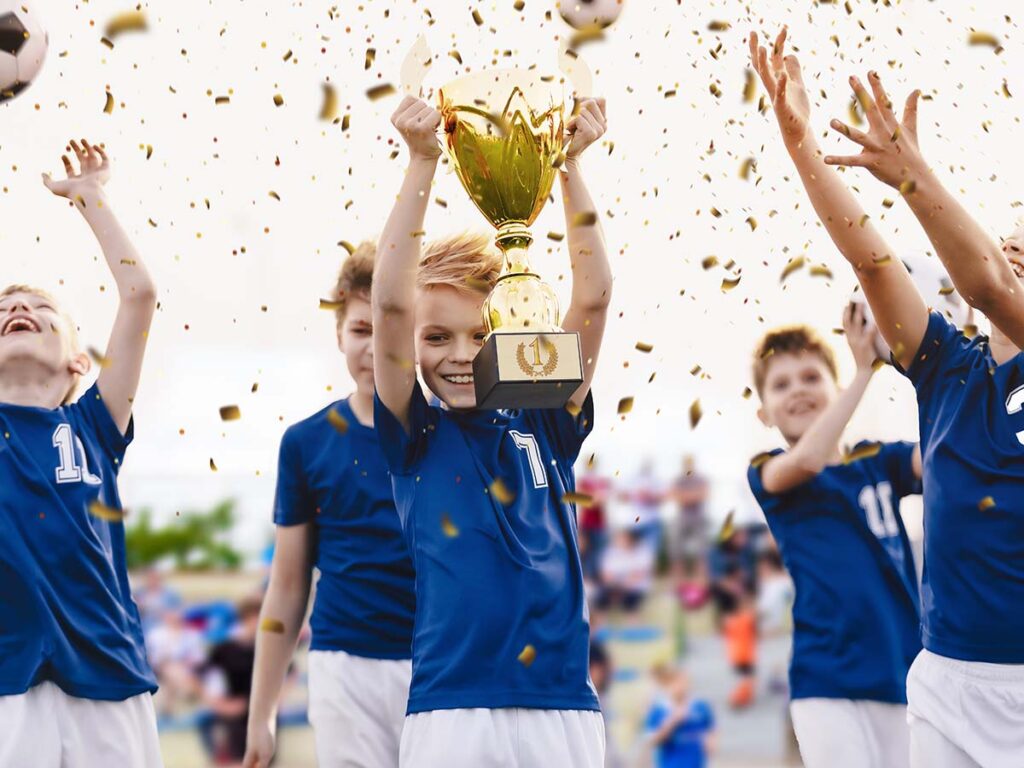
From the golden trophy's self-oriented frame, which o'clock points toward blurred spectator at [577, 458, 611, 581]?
The blurred spectator is roughly at 6 o'clock from the golden trophy.

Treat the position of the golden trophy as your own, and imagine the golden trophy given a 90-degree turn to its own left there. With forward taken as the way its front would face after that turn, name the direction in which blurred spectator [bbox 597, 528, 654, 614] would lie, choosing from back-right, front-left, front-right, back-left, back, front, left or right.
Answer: left

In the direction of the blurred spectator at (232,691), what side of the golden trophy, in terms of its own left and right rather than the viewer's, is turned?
back

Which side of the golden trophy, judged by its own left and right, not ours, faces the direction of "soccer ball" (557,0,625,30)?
back

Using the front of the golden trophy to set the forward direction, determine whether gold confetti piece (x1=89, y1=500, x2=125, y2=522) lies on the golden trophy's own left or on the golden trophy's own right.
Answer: on the golden trophy's own right

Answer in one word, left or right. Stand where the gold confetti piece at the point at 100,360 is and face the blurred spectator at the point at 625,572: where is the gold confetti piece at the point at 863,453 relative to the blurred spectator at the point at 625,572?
right

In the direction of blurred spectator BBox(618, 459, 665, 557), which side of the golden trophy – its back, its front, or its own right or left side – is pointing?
back

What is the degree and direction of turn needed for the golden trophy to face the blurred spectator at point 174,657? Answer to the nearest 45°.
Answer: approximately 180°

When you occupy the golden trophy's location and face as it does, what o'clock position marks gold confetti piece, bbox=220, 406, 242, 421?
The gold confetti piece is roughly at 4 o'clock from the golden trophy.

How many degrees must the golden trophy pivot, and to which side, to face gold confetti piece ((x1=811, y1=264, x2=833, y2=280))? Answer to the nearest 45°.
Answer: approximately 135° to its left

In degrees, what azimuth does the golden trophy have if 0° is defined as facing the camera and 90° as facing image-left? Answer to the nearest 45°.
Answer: approximately 0°

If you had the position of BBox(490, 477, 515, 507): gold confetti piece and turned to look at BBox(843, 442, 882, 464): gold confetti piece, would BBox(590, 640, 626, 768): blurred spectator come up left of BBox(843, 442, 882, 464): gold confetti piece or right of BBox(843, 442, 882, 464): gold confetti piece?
left

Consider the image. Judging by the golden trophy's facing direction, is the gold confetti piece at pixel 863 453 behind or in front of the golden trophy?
behind
